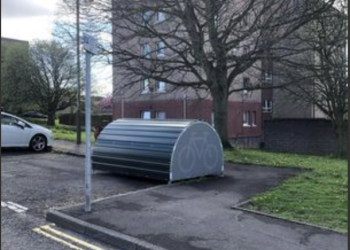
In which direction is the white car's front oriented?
to the viewer's right

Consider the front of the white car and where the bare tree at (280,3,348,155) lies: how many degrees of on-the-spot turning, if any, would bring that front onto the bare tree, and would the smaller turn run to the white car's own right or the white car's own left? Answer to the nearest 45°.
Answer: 0° — it already faces it

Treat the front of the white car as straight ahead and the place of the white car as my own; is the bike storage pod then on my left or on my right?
on my right

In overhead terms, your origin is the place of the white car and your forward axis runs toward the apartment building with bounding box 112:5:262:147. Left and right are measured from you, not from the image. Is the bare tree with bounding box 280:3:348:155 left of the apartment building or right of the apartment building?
right
